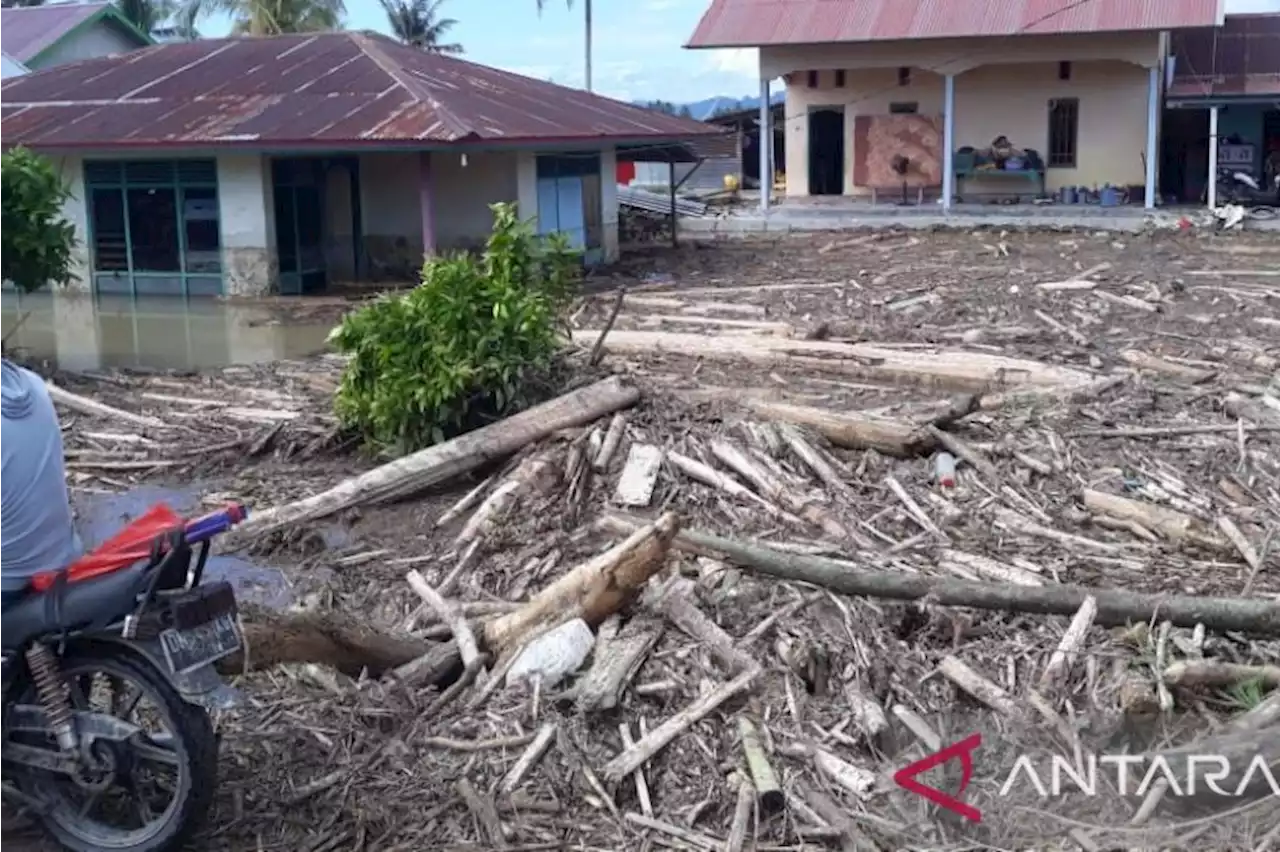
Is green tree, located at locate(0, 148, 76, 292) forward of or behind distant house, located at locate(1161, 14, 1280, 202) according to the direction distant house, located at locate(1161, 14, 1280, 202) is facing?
forward

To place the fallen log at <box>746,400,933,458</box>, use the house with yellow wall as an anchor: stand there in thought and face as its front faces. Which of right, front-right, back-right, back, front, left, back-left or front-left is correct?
front

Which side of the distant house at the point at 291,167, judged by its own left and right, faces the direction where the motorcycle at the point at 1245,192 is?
left

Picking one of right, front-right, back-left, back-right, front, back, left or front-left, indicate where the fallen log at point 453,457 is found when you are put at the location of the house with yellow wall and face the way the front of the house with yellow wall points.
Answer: front

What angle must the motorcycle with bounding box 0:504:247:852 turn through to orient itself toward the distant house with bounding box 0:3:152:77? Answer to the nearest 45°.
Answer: approximately 45° to its right

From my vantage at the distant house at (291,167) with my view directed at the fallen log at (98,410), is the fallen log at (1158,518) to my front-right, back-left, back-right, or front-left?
front-left

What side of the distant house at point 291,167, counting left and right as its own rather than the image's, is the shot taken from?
front

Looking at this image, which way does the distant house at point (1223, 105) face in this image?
toward the camera

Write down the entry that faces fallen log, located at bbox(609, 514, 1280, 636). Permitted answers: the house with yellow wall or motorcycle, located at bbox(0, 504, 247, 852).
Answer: the house with yellow wall

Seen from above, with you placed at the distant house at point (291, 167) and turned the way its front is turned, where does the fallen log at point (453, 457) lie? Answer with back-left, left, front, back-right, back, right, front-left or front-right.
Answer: front

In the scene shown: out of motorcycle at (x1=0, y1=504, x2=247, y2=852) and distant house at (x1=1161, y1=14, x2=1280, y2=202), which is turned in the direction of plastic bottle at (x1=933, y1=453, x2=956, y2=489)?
the distant house

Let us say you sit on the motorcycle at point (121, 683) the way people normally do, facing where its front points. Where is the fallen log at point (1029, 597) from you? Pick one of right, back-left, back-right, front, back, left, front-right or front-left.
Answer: back-right

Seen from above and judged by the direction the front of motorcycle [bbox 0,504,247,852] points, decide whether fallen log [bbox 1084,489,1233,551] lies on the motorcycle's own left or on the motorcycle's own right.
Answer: on the motorcycle's own right

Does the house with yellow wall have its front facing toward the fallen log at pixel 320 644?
yes

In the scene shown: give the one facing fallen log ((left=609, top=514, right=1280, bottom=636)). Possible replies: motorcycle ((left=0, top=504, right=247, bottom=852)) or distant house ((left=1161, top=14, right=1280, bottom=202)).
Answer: the distant house

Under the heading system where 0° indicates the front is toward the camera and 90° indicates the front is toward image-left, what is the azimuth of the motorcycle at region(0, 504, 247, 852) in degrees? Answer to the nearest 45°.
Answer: approximately 135°

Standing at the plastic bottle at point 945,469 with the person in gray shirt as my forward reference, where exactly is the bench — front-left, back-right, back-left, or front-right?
back-right

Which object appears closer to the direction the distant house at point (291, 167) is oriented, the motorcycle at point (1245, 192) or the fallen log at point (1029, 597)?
the fallen log
